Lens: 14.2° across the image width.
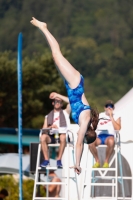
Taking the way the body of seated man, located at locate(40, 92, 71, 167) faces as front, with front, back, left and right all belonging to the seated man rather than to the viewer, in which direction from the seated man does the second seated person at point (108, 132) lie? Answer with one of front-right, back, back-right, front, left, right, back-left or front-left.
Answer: left

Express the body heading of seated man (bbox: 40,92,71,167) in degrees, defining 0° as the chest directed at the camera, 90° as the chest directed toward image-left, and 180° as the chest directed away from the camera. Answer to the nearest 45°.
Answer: approximately 0°
